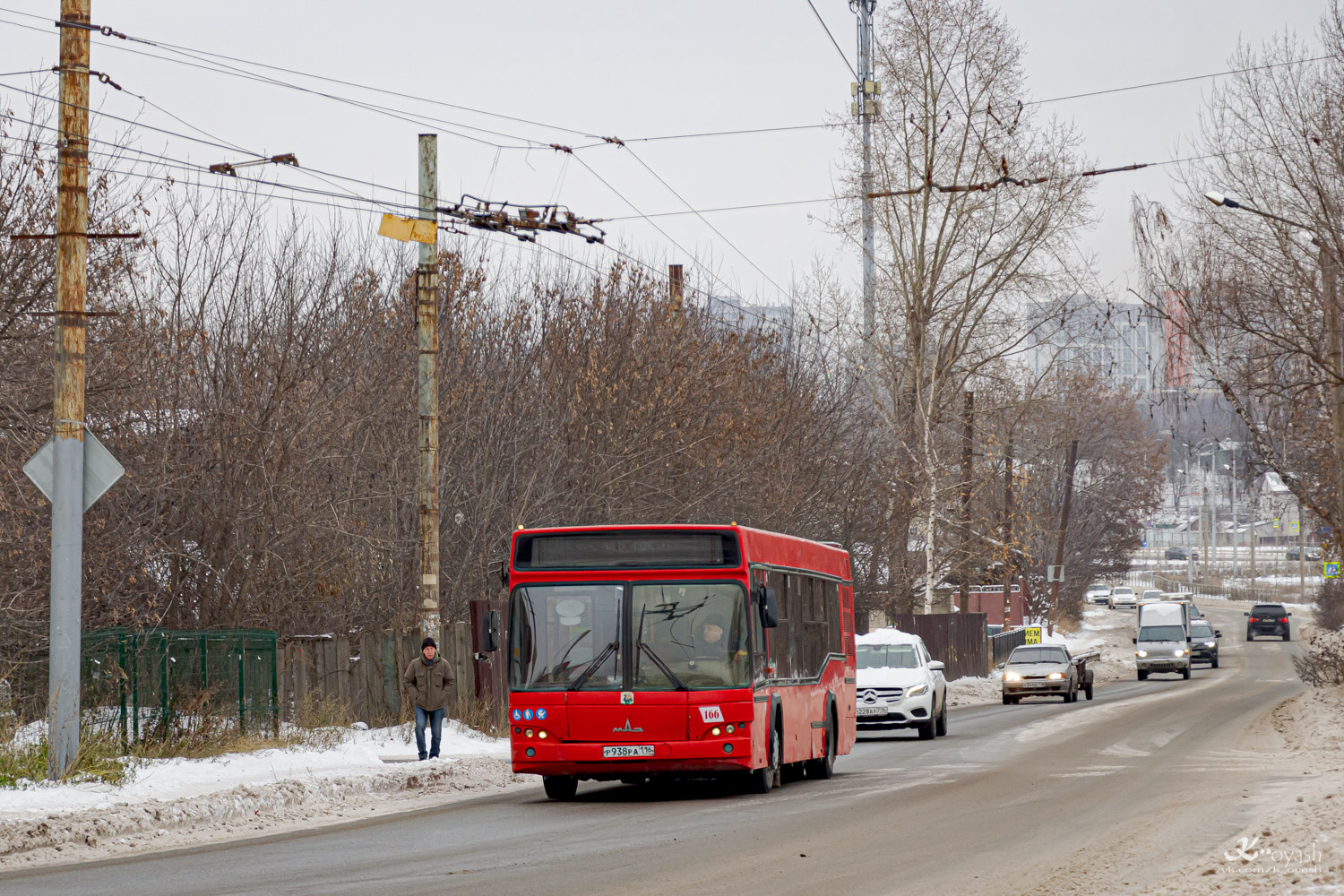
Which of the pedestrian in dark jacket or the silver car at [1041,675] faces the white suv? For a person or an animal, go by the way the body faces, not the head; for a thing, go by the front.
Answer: the silver car

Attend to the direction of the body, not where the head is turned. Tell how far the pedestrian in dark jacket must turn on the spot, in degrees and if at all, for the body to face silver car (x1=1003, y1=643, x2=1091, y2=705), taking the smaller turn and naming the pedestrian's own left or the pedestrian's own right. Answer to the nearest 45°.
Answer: approximately 135° to the pedestrian's own left

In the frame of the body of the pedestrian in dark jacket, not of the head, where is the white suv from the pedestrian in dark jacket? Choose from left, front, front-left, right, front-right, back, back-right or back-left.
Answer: back-left

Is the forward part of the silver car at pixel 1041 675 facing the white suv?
yes

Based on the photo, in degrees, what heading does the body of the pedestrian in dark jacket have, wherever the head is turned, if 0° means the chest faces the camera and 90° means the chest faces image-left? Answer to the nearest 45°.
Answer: approximately 0°

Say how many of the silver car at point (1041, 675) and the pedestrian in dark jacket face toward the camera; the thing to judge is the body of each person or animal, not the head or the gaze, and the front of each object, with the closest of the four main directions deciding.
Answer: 2

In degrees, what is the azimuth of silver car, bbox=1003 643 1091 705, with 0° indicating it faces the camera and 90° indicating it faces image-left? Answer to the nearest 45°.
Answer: approximately 0°
